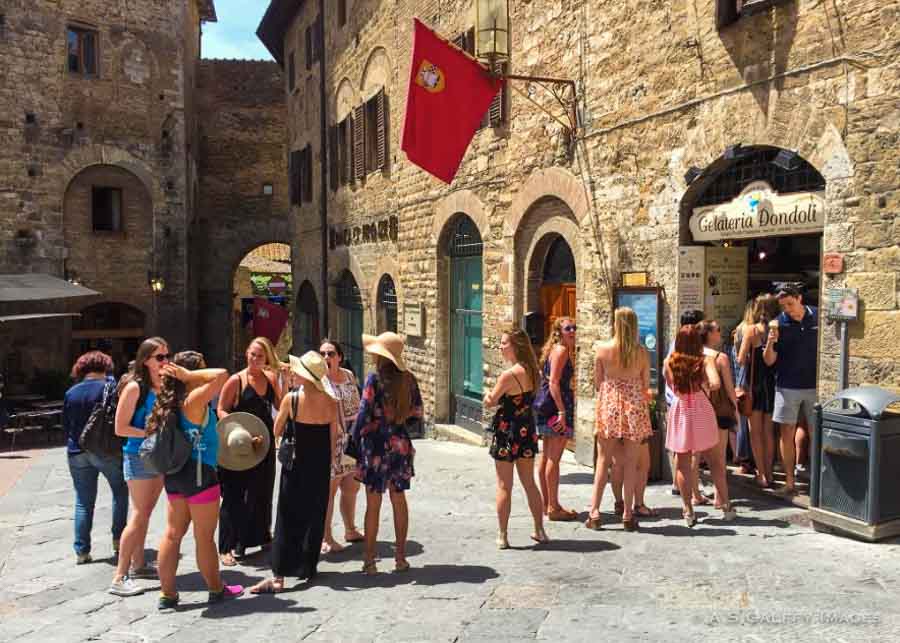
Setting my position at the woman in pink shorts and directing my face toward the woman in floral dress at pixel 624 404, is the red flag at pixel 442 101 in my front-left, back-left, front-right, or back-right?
front-left

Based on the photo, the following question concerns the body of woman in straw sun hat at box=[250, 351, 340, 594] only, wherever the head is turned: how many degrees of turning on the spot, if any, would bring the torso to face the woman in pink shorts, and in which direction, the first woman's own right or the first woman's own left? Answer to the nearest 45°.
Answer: approximately 45° to the first woman's own left

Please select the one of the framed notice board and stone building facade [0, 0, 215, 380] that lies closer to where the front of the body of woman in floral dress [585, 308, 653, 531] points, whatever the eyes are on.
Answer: the framed notice board

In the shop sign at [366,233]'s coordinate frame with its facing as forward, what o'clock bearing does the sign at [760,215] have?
The sign is roughly at 10 o'clock from the shop sign.

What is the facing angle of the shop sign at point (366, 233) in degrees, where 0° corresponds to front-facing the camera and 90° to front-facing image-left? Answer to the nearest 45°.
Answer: approximately 45°

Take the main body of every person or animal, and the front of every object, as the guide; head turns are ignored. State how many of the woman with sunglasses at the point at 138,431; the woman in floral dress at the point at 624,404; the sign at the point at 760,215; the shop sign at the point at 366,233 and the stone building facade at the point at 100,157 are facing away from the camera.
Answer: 1

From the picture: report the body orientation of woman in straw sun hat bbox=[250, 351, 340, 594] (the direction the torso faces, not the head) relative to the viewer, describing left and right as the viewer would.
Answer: facing away from the viewer and to the left of the viewer

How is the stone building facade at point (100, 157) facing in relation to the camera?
toward the camera

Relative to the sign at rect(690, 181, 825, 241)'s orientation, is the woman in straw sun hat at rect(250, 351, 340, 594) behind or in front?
in front

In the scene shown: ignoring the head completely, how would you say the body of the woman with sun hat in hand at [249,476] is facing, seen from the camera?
toward the camera

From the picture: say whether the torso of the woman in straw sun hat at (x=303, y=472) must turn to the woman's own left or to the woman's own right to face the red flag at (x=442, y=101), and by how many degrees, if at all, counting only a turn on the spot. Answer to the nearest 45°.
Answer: approximately 90° to the woman's own right

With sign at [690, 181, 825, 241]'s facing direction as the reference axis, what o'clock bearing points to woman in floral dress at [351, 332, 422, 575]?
The woman in floral dress is roughly at 12 o'clock from the sign.

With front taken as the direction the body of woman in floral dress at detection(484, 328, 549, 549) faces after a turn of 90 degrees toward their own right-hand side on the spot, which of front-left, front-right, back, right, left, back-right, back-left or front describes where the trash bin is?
front-right

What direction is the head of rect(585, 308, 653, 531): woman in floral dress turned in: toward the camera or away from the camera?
away from the camera

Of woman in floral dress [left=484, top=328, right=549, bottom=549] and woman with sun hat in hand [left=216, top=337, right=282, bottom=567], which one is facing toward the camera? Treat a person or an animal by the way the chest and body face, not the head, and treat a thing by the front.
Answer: the woman with sun hat in hand

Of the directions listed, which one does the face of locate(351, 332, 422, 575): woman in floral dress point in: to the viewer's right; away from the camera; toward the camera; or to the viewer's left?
away from the camera

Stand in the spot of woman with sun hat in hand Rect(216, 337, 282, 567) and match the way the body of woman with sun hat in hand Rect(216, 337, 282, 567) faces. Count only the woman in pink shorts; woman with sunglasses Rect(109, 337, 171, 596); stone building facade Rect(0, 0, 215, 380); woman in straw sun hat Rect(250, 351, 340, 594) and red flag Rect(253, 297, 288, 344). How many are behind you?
2
